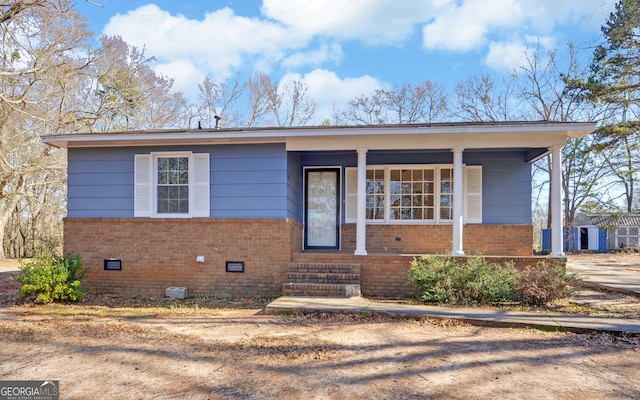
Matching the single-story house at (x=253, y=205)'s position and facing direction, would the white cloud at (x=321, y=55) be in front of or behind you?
behind

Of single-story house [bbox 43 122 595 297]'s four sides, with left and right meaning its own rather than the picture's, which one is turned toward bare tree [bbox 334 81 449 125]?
back

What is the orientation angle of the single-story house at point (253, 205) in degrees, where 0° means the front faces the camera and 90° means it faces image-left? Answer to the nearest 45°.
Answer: approximately 0°

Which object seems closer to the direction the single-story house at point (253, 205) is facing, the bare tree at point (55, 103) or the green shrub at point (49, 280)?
the green shrub
